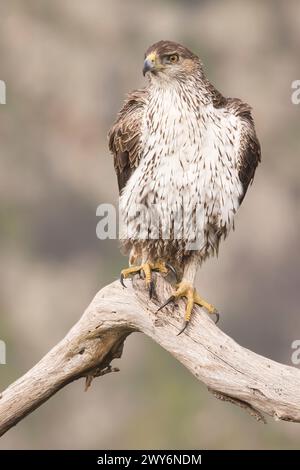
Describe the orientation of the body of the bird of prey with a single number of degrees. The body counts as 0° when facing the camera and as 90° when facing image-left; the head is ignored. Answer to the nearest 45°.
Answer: approximately 0°
